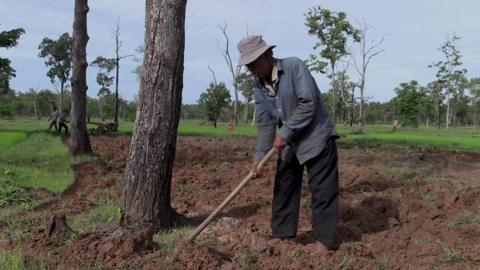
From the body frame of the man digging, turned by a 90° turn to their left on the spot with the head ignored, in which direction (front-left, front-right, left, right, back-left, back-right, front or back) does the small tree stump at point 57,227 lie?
back-right

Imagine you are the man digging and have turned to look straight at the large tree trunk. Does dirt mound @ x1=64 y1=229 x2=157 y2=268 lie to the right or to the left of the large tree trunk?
left

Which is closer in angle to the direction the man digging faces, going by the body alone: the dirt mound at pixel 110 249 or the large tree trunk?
the dirt mound

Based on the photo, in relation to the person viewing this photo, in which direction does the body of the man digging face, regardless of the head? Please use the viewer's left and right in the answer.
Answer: facing the viewer and to the left of the viewer

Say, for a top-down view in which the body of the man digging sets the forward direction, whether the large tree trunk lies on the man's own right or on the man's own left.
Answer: on the man's own right

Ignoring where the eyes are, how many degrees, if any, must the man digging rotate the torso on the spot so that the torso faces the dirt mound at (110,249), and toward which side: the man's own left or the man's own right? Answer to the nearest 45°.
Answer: approximately 45° to the man's own right

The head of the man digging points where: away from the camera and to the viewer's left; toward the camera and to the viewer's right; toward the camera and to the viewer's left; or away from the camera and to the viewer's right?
toward the camera and to the viewer's left
